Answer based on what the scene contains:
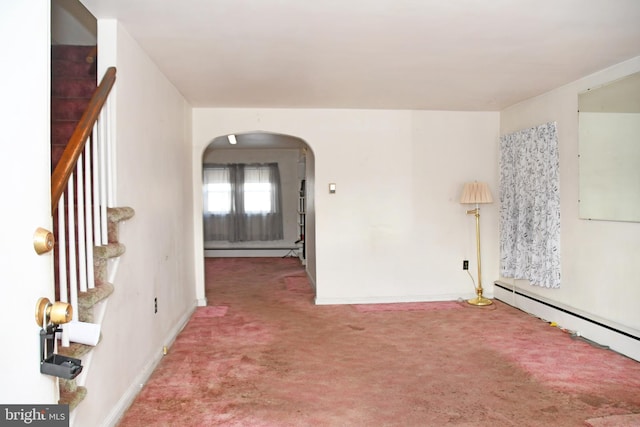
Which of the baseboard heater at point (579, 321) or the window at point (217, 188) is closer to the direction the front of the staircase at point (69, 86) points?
the baseboard heater

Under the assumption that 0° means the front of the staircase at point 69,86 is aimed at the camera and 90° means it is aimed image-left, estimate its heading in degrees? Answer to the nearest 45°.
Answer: approximately 0°

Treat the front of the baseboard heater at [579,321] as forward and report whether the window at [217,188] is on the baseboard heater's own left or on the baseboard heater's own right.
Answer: on the baseboard heater's own right

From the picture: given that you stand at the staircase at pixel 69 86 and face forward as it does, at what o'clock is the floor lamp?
The floor lamp is roughly at 9 o'clock from the staircase.

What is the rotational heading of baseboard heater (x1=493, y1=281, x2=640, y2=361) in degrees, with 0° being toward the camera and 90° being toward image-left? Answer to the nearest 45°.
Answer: approximately 45°

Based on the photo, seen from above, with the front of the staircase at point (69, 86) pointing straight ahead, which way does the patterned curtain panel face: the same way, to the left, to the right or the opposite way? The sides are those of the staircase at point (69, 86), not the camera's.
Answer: to the right
